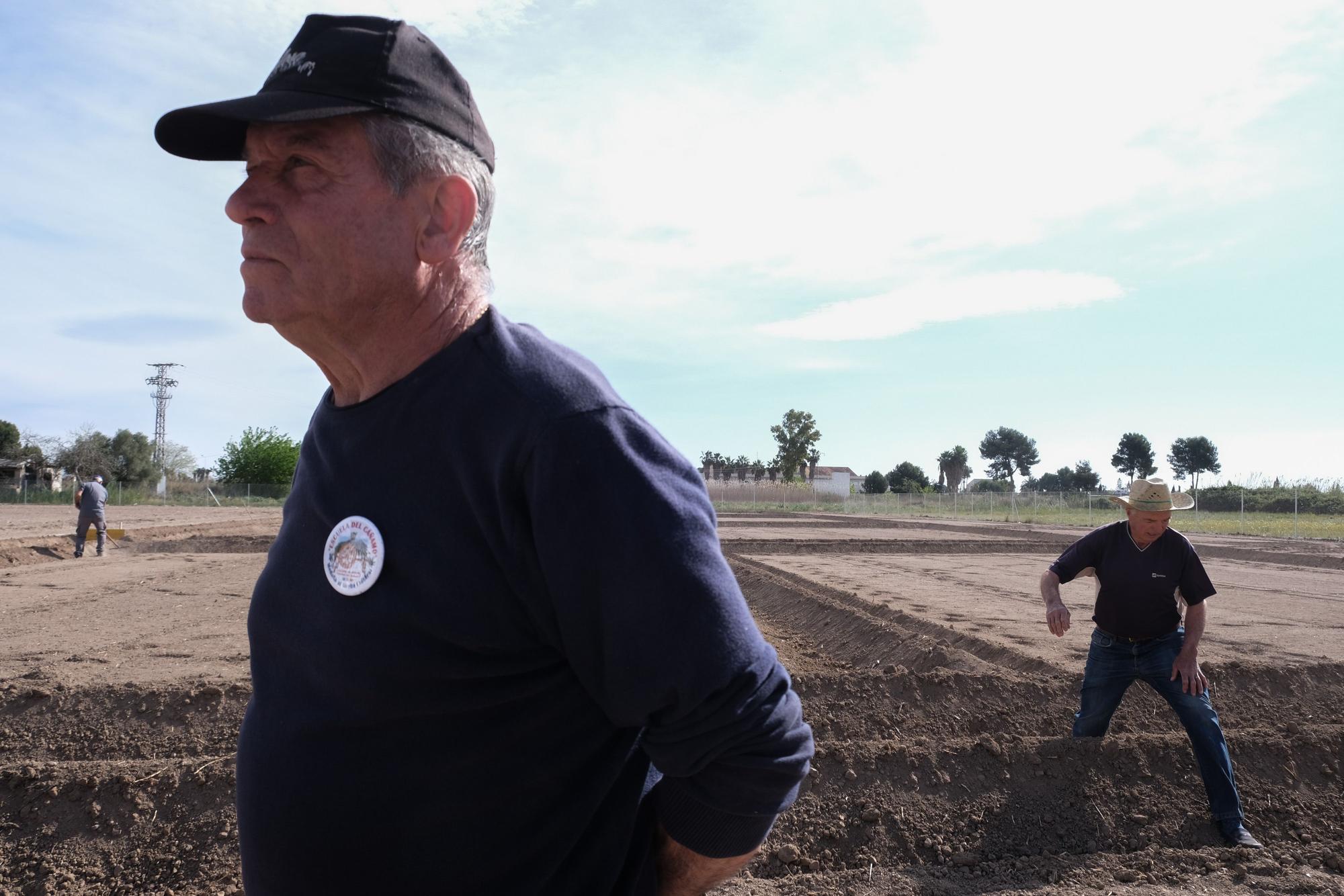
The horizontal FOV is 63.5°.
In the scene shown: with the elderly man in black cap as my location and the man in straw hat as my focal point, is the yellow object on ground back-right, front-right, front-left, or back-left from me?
front-left

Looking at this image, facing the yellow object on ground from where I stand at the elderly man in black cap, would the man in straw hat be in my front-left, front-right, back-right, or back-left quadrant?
front-right

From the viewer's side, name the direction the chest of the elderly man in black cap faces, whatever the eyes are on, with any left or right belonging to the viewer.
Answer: facing the viewer and to the left of the viewer

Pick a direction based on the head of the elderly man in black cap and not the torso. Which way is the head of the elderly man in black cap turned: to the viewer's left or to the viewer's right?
to the viewer's left

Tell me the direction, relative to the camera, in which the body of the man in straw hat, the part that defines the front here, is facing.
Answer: toward the camera

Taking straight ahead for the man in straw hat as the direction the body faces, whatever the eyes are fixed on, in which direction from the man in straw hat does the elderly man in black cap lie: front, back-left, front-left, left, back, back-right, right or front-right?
front

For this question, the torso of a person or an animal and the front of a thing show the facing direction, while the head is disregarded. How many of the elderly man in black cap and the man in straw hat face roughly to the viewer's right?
0

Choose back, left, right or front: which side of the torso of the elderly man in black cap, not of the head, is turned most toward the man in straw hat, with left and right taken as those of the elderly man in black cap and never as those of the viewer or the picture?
back

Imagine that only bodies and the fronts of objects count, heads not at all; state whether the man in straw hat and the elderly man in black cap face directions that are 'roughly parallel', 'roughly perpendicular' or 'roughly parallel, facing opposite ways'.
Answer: roughly parallel

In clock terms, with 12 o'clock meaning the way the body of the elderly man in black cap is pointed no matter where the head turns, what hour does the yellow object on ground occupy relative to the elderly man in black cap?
The yellow object on ground is roughly at 4 o'clock from the elderly man in black cap.
